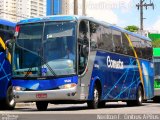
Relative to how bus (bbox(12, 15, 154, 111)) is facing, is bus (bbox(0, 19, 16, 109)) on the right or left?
on its right

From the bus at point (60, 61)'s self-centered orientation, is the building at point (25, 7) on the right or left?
on its right

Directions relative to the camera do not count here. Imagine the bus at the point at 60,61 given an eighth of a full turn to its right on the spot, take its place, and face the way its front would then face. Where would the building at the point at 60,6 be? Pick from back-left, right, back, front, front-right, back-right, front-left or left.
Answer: right

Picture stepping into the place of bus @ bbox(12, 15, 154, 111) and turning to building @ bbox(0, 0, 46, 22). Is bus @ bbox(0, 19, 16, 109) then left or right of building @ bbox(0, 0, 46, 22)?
left

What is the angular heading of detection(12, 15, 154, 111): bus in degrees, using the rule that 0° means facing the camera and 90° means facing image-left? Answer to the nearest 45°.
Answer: approximately 45°

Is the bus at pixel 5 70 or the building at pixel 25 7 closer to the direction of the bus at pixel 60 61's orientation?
the bus
